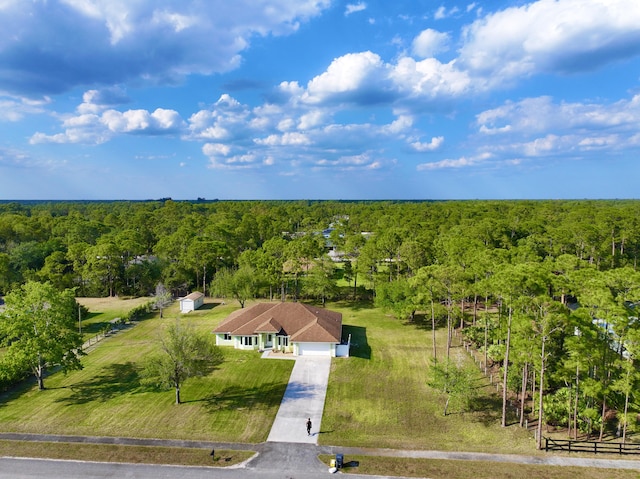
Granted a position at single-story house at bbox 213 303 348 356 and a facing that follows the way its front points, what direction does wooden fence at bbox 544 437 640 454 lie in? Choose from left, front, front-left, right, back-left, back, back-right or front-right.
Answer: front-left

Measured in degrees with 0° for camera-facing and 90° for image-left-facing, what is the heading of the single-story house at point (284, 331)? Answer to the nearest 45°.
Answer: approximately 0°
